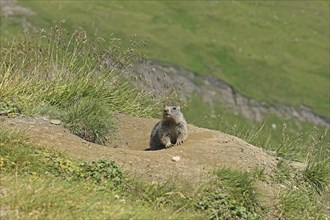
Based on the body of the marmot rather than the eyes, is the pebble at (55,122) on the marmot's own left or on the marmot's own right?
on the marmot's own right

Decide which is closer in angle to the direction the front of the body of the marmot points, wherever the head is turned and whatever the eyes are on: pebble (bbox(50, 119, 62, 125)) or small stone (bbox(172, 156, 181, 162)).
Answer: the small stone

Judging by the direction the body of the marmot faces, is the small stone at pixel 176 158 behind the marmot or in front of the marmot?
in front

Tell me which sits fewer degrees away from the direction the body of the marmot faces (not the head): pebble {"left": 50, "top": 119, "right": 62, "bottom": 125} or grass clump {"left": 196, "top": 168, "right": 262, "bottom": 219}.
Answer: the grass clump

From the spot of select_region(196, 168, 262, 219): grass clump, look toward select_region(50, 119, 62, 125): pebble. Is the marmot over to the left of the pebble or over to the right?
right

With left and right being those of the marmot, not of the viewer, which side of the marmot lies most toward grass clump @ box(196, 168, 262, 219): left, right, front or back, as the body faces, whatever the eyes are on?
front

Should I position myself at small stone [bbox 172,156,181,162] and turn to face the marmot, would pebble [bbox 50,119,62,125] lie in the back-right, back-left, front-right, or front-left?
front-left
